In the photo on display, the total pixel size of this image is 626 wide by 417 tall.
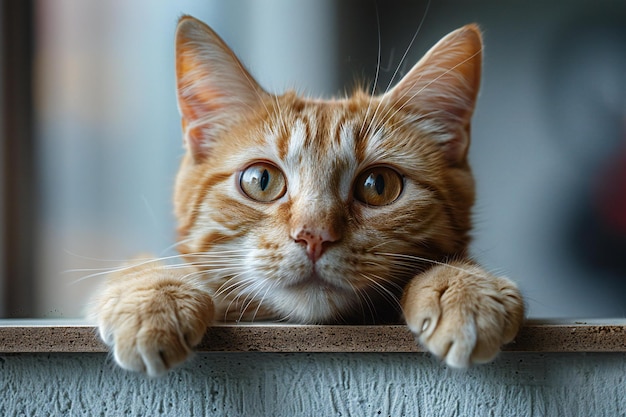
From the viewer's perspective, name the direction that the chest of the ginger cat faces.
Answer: toward the camera
